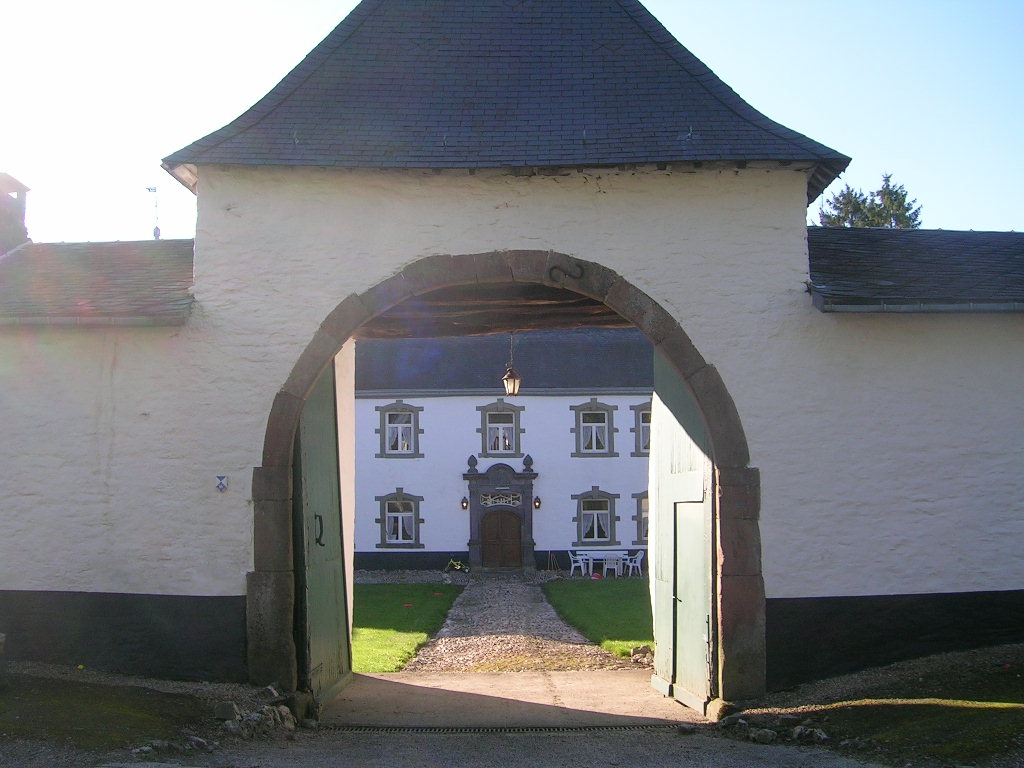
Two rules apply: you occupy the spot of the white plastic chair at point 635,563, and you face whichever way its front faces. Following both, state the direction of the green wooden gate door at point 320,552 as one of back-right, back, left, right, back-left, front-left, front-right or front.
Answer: left

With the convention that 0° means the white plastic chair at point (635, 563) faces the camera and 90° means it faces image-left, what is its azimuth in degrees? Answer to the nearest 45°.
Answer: approximately 90°

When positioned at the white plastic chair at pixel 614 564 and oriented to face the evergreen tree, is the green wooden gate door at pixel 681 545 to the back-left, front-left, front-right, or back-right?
back-right

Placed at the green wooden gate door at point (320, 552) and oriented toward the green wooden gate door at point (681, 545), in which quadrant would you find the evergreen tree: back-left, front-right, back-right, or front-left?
front-left

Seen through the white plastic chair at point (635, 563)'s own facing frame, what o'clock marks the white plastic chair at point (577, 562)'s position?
the white plastic chair at point (577, 562) is roughly at 12 o'clock from the white plastic chair at point (635, 563).

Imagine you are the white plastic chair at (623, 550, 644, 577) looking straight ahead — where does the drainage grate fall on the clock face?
The drainage grate is roughly at 9 o'clock from the white plastic chair.

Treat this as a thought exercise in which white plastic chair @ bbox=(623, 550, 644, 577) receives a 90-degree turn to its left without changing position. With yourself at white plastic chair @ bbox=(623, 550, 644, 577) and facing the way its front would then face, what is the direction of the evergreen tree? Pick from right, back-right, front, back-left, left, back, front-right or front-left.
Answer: back-left

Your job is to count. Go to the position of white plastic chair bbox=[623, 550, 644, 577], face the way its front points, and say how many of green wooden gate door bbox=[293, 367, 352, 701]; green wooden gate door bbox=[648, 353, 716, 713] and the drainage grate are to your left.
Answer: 3

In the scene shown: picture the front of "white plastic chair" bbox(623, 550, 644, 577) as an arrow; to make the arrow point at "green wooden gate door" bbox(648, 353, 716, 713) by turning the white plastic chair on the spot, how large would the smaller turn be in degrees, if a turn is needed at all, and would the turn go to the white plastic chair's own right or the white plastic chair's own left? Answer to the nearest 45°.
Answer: approximately 90° to the white plastic chair's own left
